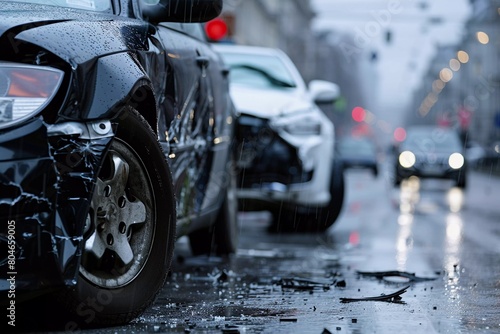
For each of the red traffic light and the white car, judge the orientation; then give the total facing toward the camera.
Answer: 2

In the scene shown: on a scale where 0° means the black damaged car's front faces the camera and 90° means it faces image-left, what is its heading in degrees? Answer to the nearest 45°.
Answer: approximately 45°

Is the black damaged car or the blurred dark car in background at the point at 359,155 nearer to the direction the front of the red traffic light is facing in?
the black damaged car

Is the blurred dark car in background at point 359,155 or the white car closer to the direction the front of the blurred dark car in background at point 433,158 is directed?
the white car

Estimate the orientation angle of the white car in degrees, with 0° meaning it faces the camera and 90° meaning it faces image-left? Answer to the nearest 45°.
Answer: approximately 0°

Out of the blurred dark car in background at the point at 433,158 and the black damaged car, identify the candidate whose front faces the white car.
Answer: the blurred dark car in background

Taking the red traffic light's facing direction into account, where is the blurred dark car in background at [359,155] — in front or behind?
behind

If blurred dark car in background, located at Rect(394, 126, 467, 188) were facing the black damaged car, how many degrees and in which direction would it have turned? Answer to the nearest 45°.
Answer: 0° — it already faces it

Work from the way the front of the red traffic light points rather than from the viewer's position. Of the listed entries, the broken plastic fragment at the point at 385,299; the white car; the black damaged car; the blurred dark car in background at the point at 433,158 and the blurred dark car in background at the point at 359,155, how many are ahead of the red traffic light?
3

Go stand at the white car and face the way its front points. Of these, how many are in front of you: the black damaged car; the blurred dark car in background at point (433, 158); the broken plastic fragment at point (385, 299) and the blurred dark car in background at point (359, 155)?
2
